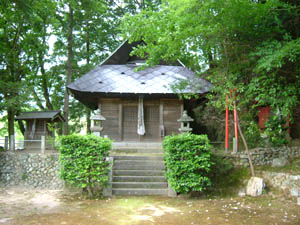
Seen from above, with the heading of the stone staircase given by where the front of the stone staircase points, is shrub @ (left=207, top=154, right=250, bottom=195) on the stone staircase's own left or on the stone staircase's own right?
on the stone staircase's own left

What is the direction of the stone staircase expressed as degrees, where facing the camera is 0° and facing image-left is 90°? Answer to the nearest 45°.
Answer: approximately 0°

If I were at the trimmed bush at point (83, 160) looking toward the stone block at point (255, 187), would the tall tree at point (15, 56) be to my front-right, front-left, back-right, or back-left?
back-left

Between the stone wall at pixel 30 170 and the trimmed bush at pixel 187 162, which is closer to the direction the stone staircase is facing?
the trimmed bush

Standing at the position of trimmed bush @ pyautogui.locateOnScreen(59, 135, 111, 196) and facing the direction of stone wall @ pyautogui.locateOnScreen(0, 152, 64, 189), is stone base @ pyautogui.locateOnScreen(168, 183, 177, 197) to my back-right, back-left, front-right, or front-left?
back-right

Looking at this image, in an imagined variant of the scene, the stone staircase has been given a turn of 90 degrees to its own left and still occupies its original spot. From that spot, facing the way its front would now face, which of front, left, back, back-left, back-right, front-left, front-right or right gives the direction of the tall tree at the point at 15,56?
back-left

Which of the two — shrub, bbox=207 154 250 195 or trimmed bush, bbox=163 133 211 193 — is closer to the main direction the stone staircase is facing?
the trimmed bush

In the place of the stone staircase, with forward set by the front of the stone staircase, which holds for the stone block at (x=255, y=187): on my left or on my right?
on my left

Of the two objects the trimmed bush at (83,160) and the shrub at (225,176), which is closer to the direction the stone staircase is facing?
the trimmed bush

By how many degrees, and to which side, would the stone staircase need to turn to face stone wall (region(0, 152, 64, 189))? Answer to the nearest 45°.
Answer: approximately 135° to its right
